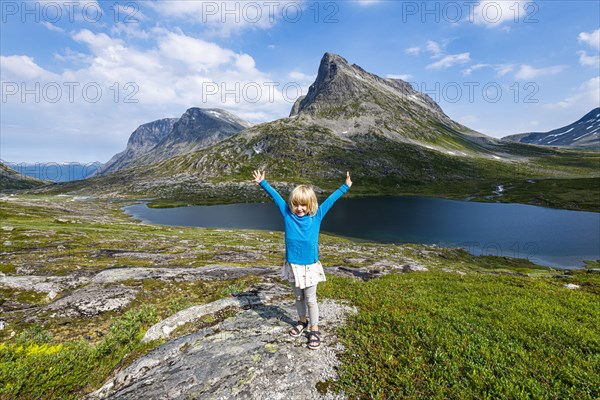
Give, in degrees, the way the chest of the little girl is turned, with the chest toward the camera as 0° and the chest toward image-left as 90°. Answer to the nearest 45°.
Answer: approximately 0°

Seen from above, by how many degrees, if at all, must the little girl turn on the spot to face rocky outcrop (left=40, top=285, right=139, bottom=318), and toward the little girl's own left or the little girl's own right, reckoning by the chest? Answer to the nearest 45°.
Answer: approximately 135° to the little girl's own right
